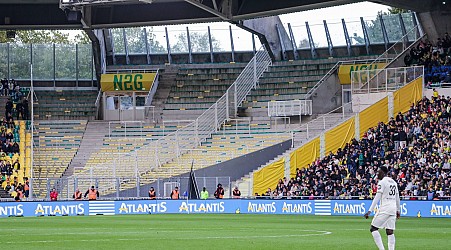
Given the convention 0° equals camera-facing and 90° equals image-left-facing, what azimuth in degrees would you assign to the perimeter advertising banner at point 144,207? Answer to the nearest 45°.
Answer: approximately 0°
